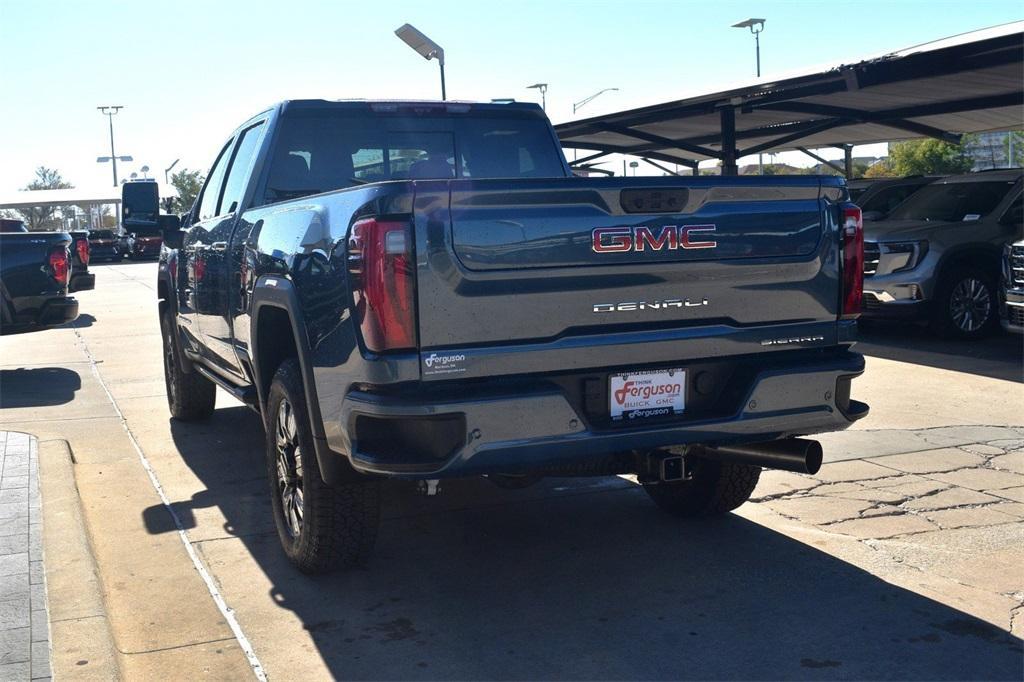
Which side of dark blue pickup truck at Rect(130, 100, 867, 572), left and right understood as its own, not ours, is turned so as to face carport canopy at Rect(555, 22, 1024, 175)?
right

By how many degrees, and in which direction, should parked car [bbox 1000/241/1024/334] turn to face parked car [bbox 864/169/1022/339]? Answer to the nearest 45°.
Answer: approximately 135° to its right

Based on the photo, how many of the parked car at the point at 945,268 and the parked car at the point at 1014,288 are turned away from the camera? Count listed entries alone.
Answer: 0

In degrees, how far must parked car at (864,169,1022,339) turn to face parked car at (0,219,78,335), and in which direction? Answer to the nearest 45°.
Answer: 0° — it already faces it

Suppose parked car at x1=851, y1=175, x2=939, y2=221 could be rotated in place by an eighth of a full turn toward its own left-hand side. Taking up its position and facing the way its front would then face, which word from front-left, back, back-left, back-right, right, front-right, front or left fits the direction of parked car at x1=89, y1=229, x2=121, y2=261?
back-right

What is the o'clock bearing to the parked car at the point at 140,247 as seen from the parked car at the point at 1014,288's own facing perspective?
the parked car at the point at 140,247 is roughly at 3 o'clock from the parked car at the point at 1014,288.

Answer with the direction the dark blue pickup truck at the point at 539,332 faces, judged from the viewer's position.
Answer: facing away from the viewer and to the left of the viewer

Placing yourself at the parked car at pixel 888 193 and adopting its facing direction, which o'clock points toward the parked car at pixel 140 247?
the parked car at pixel 140 247 is roughly at 3 o'clock from the parked car at pixel 888 193.

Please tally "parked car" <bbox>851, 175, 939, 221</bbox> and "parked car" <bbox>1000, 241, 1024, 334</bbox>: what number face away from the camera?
0

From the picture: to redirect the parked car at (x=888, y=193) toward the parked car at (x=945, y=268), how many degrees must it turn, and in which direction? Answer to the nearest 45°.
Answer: approximately 45° to its left
